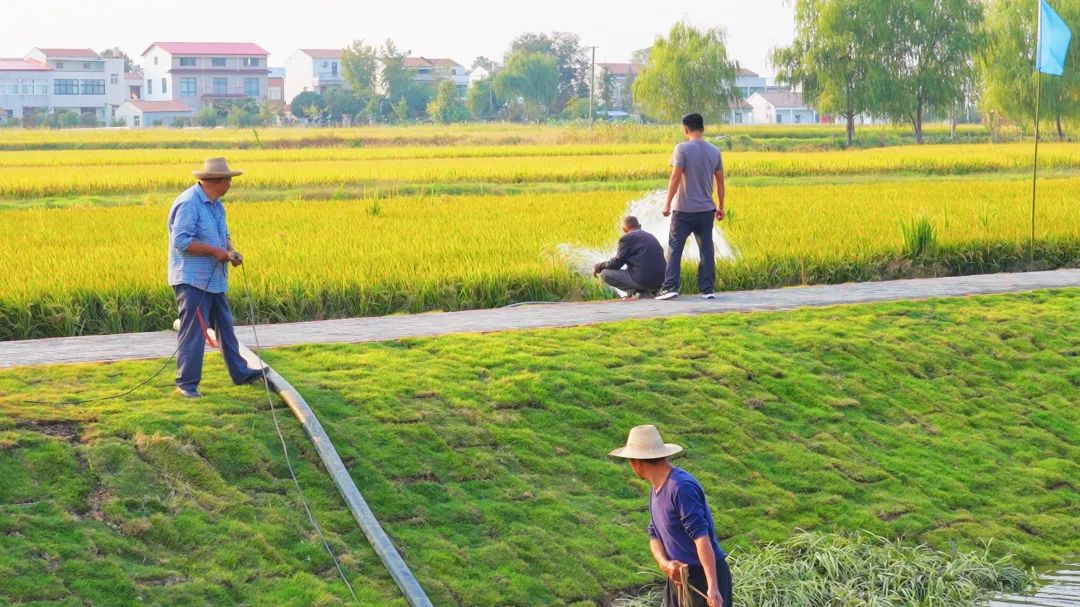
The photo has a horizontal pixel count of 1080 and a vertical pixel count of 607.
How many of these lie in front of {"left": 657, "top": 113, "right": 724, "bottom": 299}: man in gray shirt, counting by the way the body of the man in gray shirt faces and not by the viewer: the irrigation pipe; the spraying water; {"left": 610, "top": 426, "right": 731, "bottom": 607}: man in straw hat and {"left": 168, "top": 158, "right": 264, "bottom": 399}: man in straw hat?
1

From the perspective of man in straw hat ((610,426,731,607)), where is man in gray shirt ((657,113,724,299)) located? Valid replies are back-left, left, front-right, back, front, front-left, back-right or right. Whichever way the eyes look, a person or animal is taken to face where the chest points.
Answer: back-right

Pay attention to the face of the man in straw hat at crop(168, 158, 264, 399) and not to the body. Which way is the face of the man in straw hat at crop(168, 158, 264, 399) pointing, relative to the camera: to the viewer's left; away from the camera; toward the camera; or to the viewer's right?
to the viewer's right

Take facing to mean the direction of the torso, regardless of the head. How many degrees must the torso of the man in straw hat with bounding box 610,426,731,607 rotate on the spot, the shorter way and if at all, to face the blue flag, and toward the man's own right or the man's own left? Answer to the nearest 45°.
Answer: approximately 135° to the man's own right

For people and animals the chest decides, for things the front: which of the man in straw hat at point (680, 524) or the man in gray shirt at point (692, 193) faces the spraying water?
the man in gray shirt

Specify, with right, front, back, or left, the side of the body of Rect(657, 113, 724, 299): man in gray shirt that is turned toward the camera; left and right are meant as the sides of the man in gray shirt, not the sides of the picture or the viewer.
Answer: back

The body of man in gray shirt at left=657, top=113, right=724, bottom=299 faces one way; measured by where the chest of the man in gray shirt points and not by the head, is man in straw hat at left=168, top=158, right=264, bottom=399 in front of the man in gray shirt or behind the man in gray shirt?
behind

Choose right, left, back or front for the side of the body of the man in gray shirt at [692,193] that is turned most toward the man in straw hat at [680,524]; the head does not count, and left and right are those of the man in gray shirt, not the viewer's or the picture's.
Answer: back

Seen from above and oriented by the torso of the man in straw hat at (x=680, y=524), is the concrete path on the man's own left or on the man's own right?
on the man's own right
